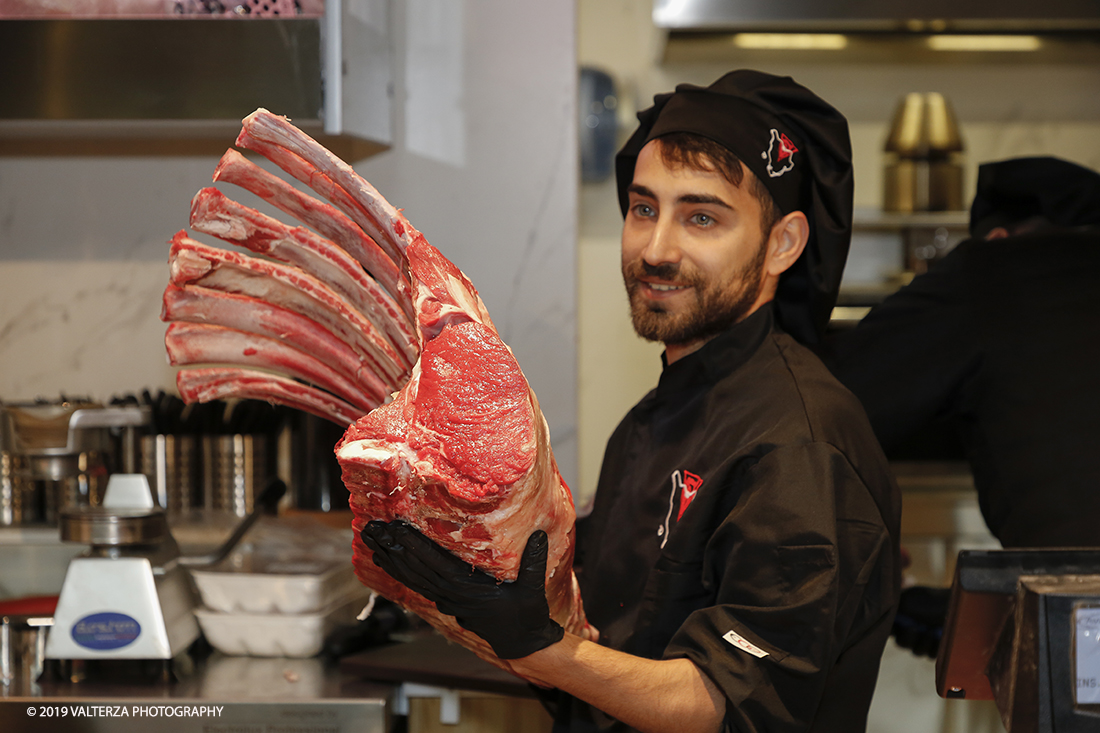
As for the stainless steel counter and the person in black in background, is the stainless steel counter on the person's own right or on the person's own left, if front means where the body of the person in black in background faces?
on the person's own left

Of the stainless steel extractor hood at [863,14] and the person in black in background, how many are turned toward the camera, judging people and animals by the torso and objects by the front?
1

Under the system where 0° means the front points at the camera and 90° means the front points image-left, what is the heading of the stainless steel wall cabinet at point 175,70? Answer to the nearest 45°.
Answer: approximately 0°

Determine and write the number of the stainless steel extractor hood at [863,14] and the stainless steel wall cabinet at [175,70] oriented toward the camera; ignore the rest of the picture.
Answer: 2

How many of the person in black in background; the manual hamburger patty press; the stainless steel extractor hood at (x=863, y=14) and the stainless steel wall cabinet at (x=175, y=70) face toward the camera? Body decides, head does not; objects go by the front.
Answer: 3

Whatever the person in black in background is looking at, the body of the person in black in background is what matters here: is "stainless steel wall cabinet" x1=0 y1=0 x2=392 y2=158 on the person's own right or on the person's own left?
on the person's own left
